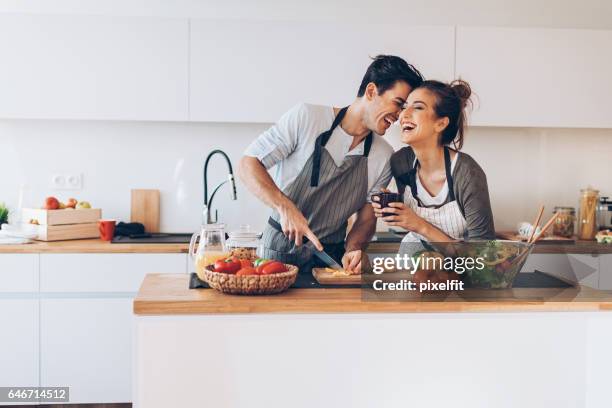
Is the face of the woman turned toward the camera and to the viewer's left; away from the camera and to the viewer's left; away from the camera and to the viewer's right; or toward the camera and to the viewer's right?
toward the camera and to the viewer's left

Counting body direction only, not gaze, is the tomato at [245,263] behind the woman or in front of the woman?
in front

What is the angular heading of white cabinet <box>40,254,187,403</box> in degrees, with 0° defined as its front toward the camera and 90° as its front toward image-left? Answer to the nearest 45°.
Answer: approximately 0°

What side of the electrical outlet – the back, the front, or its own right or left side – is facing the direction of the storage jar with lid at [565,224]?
left

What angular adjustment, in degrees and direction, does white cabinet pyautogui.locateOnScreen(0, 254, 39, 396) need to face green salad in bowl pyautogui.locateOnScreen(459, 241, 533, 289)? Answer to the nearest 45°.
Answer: approximately 45° to its left

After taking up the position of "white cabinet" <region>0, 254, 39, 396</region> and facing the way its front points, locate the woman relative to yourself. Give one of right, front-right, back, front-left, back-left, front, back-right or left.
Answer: front-left

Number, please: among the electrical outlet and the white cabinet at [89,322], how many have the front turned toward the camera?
2
